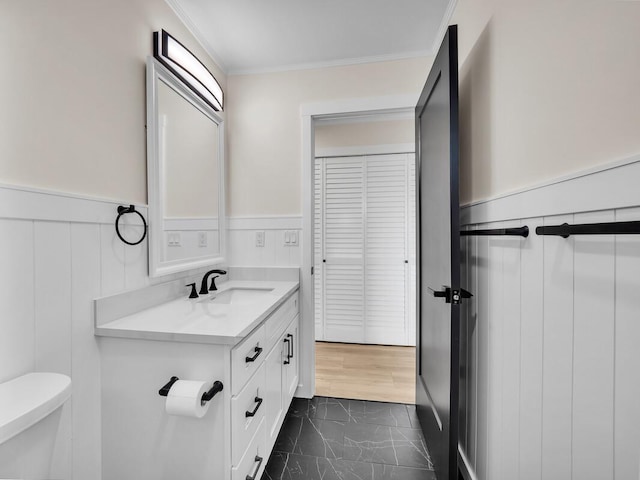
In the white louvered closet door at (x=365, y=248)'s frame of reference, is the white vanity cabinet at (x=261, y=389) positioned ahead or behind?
ahead

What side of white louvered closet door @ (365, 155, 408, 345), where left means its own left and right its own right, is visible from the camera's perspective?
front

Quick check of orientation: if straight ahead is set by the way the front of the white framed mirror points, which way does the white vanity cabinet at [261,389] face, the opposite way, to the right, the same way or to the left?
the same way

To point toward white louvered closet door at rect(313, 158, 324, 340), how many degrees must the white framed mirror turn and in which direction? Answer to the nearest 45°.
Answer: approximately 90° to its left

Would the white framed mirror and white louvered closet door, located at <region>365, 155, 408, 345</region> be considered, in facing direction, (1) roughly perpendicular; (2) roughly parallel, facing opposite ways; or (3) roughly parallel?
roughly perpendicular

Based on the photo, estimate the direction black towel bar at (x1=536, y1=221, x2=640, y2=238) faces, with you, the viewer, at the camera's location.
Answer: facing the viewer and to the left of the viewer

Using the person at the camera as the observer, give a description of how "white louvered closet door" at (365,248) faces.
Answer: facing the viewer

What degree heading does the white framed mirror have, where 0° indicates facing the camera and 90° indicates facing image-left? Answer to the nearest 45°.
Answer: approximately 315°

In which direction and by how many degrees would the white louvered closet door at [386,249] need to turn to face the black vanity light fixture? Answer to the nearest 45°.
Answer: approximately 45° to its right

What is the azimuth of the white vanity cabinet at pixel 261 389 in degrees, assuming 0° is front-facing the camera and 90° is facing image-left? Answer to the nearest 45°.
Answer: approximately 315°

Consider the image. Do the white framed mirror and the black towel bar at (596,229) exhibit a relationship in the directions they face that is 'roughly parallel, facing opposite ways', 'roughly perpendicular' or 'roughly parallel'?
roughly parallel, facing opposite ways

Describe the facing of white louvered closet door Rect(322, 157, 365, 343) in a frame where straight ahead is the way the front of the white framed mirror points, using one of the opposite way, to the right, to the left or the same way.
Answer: to the right

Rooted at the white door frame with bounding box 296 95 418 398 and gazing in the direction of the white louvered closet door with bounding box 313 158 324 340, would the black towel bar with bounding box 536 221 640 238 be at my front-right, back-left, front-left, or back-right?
back-right

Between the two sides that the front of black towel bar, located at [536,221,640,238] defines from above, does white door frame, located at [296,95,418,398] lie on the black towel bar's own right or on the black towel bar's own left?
on the black towel bar's own right

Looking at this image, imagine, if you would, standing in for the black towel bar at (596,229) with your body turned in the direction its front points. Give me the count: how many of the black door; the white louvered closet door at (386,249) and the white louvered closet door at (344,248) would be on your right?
3

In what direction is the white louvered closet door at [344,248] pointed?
toward the camera

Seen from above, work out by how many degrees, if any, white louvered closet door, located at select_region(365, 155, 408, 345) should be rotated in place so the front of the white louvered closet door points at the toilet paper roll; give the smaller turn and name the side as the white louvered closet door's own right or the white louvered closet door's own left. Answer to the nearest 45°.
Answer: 0° — it already faces it

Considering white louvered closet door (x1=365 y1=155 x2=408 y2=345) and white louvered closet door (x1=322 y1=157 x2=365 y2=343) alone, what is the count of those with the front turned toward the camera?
2

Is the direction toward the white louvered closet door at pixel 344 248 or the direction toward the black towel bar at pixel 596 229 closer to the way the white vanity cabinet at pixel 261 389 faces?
the black towel bar

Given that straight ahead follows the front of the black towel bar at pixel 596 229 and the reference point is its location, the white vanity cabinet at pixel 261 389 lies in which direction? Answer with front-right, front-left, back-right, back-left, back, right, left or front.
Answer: front-right

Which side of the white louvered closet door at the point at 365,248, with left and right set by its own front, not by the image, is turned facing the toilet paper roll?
front
